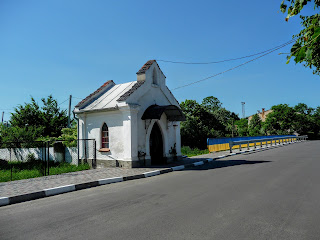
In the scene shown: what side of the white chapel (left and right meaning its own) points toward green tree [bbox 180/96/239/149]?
left

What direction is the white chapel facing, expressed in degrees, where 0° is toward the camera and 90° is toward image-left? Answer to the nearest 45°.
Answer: approximately 315°

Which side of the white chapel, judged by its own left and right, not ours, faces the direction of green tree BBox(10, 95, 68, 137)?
back

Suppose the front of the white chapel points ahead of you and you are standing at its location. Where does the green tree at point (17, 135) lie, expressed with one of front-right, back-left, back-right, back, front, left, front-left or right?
back
